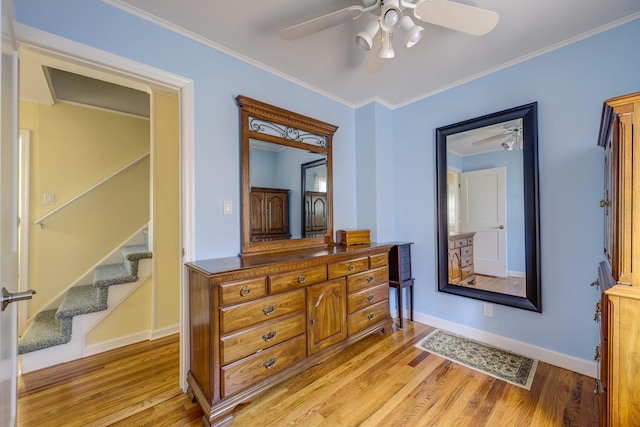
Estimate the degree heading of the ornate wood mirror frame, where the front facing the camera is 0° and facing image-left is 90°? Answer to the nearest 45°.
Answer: approximately 315°

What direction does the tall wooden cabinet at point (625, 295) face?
to the viewer's left

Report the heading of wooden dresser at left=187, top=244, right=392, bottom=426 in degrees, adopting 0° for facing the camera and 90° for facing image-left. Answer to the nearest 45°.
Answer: approximately 315°

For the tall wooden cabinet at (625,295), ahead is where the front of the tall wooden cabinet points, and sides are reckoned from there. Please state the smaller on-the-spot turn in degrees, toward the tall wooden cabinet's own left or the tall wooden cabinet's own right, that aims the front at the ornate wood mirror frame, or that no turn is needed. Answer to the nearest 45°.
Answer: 0° — it already faces it

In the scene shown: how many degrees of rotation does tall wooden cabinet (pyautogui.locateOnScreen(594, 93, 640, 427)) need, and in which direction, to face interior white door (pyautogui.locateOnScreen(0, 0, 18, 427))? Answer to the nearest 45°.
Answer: approximately 45° to its left
